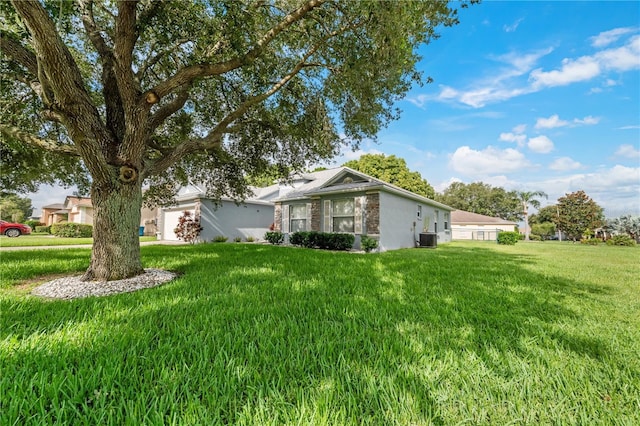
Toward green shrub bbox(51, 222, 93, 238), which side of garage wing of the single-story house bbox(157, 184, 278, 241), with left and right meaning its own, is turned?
right

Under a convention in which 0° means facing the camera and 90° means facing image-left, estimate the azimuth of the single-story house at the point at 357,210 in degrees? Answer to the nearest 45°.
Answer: approximately 45°

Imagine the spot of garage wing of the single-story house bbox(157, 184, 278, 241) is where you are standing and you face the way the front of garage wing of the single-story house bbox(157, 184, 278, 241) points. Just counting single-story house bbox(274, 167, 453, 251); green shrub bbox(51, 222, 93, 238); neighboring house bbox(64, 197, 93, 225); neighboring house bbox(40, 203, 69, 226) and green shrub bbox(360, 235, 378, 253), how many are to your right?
3

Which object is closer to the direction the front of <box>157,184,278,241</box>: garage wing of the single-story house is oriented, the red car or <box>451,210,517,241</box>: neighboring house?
the red car

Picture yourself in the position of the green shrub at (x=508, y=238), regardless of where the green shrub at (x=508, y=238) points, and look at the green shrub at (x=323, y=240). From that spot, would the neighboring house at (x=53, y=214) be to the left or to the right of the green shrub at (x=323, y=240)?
right

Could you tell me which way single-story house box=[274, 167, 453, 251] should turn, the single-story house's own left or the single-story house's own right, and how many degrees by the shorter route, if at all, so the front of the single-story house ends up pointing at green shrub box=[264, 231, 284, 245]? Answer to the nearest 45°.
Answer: approximately 45° to the single-story house's own right

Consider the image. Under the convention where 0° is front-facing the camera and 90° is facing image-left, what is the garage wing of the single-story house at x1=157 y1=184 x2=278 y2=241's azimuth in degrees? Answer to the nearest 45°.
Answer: approximately 45°

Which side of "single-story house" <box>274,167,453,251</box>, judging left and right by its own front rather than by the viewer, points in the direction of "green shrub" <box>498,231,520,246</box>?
back

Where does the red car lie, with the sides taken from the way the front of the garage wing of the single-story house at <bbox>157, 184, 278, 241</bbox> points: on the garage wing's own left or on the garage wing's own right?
on the garage wing's own right

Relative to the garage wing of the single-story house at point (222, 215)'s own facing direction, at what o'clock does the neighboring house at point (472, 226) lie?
the neighboring house at point (472, 226) is roughly at 7 o'clock from the garage wing of the single-story house at point (222, 215).

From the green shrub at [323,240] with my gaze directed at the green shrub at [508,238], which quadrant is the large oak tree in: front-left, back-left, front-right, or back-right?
back-right

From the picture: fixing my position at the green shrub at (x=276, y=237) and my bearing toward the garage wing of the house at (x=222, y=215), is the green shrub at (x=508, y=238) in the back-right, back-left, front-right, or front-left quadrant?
back-right

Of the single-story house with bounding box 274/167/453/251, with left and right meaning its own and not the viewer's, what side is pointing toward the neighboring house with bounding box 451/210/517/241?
back

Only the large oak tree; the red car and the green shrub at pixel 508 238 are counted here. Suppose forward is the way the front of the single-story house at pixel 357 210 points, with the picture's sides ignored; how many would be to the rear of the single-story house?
1

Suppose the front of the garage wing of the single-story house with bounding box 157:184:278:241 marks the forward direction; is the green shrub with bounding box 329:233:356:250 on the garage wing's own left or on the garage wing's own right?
on the garage wing's own left
